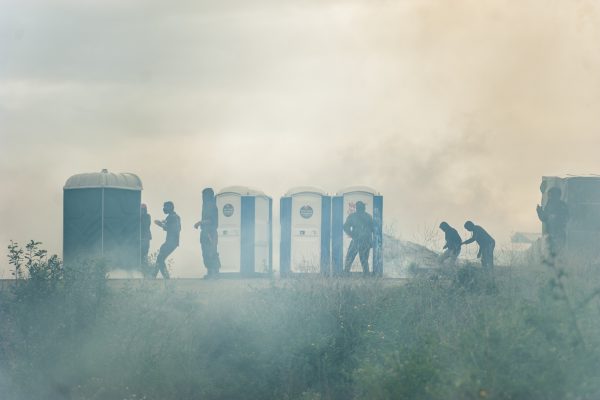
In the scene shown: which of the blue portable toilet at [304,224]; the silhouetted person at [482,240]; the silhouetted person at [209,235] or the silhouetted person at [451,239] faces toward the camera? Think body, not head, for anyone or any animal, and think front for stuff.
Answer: the blue portable toilet

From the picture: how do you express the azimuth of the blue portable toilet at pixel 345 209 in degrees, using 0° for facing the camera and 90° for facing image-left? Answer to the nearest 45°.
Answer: approximately 0°

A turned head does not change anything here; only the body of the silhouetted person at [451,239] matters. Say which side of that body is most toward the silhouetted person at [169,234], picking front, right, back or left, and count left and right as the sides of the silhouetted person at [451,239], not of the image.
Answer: front

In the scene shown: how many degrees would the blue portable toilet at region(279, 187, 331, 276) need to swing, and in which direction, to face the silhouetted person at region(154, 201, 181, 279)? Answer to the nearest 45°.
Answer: approximately 90° to its right

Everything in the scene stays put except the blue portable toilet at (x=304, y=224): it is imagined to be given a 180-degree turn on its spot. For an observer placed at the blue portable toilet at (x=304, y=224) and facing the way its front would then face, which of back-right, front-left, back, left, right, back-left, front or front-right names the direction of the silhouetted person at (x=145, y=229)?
left

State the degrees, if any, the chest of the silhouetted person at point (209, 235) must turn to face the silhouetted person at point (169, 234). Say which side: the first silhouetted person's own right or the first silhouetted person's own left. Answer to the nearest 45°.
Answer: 0° — they already face them

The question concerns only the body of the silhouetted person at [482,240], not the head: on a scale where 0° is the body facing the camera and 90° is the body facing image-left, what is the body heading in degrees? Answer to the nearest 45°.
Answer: approximately 90°

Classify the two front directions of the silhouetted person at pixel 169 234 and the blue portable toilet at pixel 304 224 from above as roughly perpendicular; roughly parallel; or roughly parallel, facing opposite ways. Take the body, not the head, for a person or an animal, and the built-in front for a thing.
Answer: roughly perpendicular

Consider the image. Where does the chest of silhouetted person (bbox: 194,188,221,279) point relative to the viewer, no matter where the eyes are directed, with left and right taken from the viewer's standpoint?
facing to the left of the viewer

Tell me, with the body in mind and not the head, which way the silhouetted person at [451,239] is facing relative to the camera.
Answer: to the viewer's left

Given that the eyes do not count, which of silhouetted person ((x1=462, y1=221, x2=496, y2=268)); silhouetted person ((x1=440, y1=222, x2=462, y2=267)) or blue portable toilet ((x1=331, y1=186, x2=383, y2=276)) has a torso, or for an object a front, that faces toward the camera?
the blue portable toilet

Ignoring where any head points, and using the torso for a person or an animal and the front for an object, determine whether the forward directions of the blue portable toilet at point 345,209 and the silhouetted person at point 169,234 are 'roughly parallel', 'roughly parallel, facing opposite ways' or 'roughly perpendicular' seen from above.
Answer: roughly perpendicular

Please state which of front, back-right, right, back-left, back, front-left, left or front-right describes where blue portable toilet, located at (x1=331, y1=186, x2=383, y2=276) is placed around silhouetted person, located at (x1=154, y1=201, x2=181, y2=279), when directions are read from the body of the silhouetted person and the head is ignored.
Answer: back

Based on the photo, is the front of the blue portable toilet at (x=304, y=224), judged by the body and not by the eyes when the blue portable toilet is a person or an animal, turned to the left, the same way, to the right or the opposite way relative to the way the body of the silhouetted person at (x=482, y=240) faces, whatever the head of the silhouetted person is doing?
to the left
